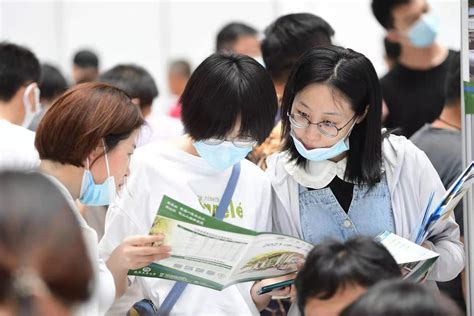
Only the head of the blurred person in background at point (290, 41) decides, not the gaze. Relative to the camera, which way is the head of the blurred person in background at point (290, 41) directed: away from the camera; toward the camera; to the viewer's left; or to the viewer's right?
away from the camera

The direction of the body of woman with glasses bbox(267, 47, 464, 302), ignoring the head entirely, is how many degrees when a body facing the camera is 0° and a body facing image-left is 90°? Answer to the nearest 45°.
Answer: approximately 45°

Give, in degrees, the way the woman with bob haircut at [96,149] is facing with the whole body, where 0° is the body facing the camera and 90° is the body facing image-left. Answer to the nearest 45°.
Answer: approximately 270°
